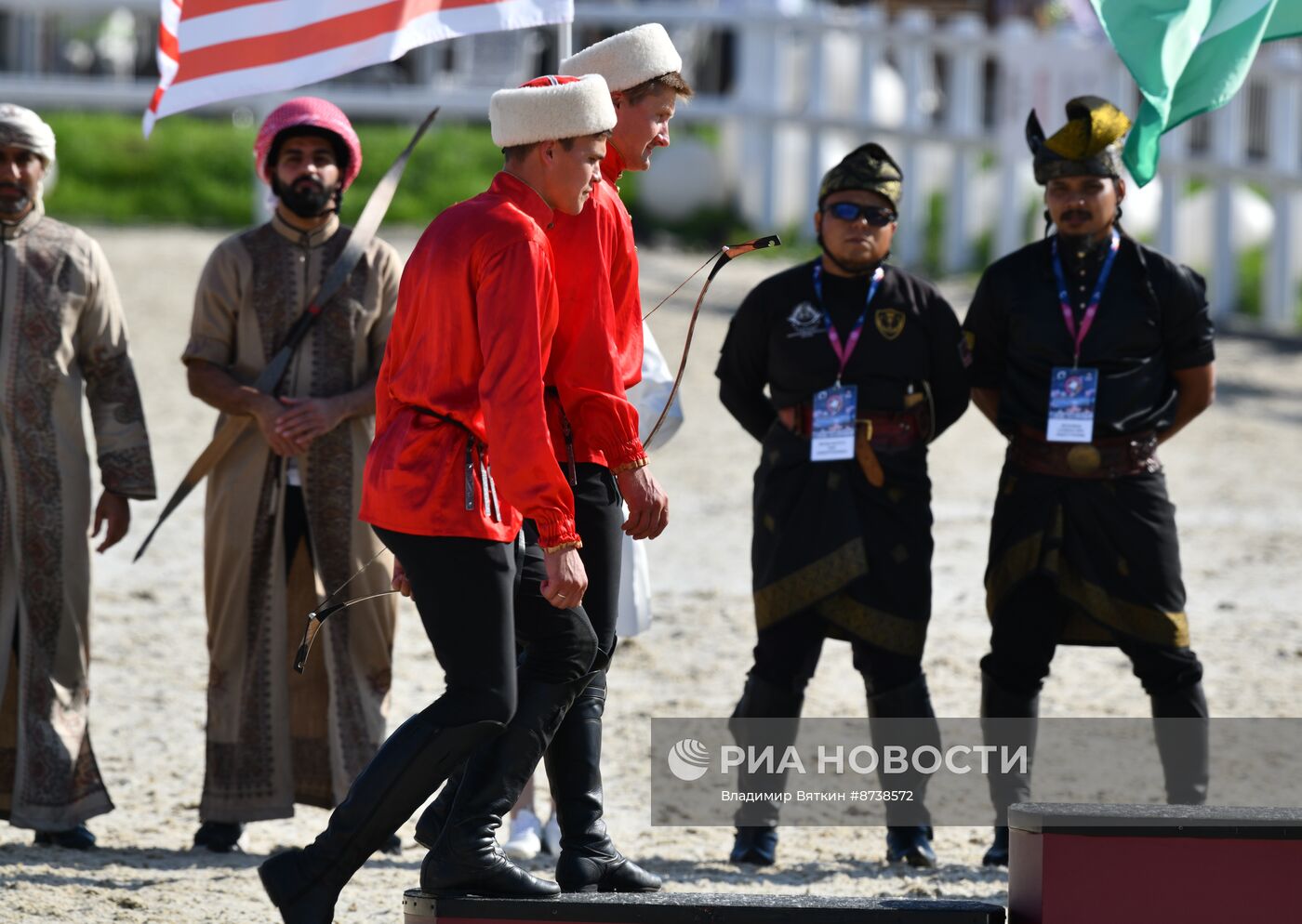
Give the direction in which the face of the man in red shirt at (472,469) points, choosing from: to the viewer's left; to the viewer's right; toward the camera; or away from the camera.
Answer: to the viewer's right

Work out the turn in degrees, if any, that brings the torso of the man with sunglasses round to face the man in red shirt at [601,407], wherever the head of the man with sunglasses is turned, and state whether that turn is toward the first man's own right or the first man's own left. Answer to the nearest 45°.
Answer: approximately 45° to the first man's own right

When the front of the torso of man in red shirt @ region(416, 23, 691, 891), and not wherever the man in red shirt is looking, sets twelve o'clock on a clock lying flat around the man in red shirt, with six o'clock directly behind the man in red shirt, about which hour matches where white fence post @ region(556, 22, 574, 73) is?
The white fence post is roughly at 9 o'clock from the man in red shirt.

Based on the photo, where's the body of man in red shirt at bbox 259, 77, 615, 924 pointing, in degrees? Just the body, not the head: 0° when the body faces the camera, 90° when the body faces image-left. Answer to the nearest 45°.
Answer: approximately 270°

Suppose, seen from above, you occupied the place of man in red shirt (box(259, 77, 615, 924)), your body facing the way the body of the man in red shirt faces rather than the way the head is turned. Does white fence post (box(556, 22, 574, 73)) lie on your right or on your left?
on your left

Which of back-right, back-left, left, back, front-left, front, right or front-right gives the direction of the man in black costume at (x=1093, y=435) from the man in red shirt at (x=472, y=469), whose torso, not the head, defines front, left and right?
front-left

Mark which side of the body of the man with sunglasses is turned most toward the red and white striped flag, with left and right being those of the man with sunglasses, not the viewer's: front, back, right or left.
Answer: right

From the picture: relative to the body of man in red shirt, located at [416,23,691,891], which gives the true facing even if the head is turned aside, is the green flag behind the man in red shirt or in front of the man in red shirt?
in front

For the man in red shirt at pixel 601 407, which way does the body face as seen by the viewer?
to the viewer's right

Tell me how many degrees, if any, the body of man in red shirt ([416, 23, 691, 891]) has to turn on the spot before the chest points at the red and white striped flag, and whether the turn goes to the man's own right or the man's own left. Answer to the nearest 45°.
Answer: approximately 135° to the man's own left

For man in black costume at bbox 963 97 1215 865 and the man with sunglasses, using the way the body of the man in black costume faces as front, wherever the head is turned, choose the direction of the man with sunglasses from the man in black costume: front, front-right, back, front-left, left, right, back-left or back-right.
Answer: right

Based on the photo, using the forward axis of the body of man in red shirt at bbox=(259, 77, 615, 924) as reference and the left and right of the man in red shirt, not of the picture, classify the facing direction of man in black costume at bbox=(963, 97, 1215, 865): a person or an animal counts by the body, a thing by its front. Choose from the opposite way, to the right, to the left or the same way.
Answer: to the right

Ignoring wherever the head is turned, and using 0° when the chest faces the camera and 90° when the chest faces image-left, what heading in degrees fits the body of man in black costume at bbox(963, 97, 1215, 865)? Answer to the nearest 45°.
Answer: approximately 0°
